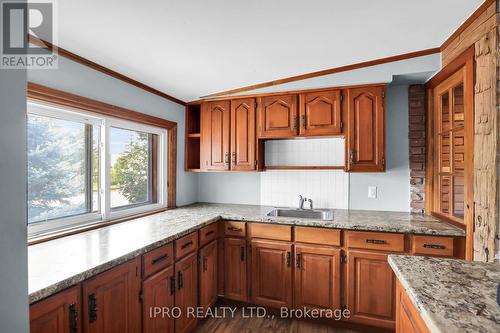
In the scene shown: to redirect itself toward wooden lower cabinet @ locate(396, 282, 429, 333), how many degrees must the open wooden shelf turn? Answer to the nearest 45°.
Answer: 0° — it already faces it

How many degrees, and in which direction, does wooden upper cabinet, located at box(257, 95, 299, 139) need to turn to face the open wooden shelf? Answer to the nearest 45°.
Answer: approximately 90° to its right

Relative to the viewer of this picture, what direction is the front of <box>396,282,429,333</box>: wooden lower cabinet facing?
facing to the left of the viewer

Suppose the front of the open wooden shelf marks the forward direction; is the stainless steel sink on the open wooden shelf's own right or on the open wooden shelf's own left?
on the open wooden shelf's own left

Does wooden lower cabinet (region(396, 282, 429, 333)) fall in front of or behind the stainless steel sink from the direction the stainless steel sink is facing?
in front

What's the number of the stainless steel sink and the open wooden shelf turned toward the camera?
2

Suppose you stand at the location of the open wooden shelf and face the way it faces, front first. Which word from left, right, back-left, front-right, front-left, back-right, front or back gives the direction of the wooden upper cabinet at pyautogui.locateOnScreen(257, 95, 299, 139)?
front-left

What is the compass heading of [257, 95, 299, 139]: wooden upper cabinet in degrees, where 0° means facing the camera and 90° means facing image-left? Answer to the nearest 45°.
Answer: approximately 0°

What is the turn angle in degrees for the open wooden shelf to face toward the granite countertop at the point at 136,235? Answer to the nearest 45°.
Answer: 0° — it already faces it

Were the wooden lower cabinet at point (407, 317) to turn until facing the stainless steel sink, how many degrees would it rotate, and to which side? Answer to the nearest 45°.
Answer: approximately 45° to its right

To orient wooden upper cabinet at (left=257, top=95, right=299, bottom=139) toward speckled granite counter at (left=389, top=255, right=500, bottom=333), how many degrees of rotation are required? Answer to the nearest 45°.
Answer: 0° — it already faces it

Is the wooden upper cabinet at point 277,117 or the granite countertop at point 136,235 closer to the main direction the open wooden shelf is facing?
the granite countertop
